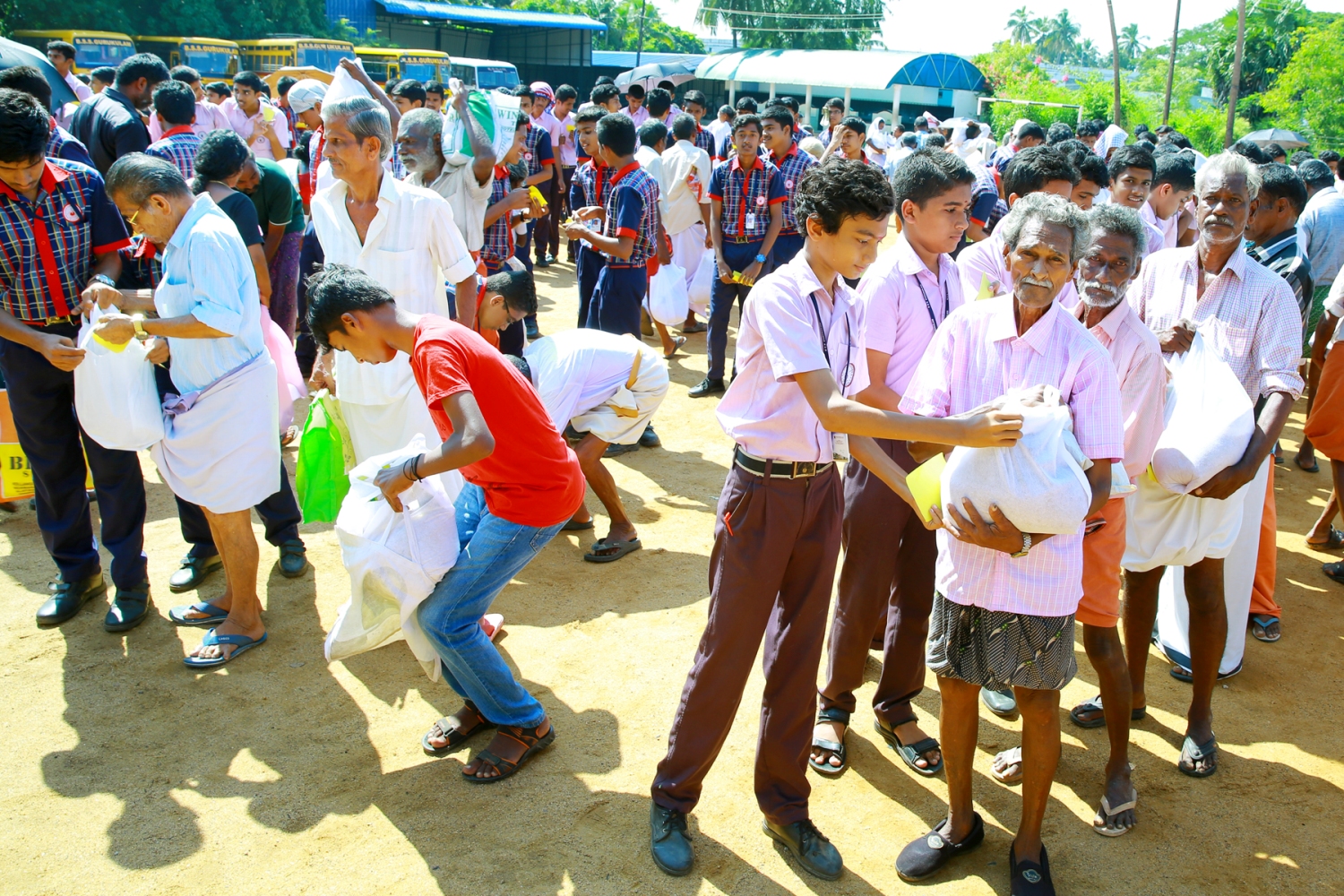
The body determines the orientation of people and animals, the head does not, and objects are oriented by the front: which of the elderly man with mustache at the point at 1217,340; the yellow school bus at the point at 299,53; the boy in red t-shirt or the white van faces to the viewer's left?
the boy in red t-shirt

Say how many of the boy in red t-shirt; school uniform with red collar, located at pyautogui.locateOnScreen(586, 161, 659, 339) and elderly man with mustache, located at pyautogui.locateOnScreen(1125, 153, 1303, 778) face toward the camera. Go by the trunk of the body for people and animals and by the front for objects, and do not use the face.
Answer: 1

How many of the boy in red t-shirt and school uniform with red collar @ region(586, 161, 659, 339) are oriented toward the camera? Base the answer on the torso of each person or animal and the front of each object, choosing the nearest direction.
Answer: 0

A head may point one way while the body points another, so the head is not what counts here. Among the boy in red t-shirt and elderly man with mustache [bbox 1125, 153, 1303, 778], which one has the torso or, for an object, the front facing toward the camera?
the elderly man with mustache

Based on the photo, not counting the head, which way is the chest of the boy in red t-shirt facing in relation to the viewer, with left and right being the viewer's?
facing to the left of the viewer

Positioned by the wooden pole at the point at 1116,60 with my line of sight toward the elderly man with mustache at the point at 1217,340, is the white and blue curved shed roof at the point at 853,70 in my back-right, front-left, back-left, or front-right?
back-right

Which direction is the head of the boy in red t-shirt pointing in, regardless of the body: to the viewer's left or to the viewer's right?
to the viewer's left

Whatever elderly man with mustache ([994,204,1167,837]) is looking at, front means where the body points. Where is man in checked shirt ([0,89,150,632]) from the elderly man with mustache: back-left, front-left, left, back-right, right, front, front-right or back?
front-right

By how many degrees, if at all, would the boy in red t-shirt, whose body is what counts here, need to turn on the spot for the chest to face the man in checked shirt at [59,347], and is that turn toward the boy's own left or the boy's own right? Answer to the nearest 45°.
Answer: approximately 45° to the boy's own right

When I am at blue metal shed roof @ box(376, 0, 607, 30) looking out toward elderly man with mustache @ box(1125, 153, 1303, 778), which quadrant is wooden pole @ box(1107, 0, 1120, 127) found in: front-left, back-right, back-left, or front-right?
front-left

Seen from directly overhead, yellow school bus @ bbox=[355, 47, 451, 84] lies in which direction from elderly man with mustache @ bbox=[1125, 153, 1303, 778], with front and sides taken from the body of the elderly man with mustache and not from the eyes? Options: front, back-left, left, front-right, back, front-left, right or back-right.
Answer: back-right

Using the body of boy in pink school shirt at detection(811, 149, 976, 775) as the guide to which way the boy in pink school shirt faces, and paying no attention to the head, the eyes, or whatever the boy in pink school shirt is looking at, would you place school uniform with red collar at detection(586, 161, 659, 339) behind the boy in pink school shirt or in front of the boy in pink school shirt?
behind

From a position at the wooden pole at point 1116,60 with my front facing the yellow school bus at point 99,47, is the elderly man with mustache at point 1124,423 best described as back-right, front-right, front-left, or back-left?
front-left

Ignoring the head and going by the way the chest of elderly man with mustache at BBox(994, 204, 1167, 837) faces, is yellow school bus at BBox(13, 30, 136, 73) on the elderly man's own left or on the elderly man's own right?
on the elderly man's own right

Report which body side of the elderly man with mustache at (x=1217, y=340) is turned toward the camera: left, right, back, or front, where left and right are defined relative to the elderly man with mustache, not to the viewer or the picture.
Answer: front

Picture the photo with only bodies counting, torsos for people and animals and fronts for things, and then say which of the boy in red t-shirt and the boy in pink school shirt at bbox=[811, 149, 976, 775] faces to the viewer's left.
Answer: the boy in red t-shirt
